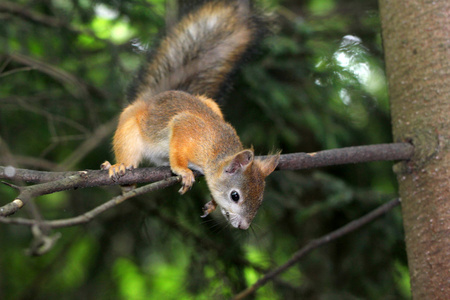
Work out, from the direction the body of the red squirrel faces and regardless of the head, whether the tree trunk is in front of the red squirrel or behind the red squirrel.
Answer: in front

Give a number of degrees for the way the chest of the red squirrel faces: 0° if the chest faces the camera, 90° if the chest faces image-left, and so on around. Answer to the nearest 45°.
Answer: approximately 315°
